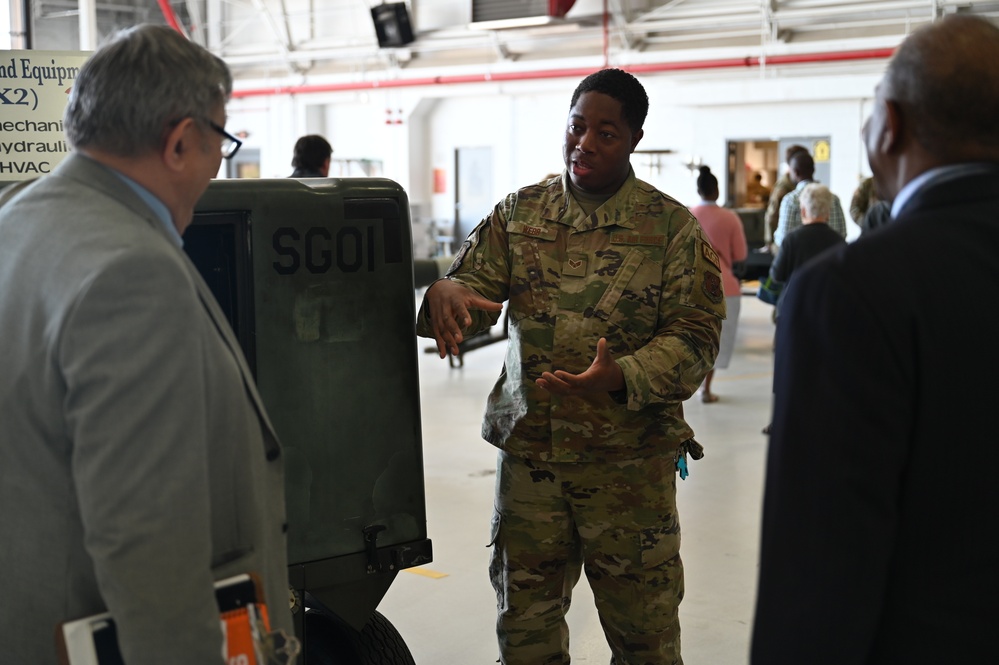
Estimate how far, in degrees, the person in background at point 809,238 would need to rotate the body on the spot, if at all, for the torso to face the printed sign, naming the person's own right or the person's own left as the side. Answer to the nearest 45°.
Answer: approximately 135° to the person's own left

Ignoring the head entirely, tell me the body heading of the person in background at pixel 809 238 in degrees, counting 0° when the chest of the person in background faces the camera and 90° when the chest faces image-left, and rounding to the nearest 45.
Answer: approximately 180°

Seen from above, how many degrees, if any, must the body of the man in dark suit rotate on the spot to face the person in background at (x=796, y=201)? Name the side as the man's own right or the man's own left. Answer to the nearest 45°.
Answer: approximately 45° to the man's own right

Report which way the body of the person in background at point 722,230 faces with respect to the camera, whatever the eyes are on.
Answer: away from the camera

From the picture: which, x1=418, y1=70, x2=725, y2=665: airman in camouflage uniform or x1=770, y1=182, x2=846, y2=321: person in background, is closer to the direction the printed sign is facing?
the airman in camouflage uniform

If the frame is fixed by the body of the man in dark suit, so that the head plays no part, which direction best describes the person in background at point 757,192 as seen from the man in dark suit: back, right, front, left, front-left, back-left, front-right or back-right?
front-right

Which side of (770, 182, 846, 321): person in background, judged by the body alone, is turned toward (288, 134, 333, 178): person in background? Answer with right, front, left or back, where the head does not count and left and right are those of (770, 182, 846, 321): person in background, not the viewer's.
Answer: left

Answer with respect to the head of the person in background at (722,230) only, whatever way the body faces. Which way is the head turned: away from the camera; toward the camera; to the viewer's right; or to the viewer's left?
away from the camera

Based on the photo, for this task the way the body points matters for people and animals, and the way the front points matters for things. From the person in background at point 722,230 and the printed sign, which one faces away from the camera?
the person in background

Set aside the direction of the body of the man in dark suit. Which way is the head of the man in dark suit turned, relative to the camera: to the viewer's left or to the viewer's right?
to the viewer's left

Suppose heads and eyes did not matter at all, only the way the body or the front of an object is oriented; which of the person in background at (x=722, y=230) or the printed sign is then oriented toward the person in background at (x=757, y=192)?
the person in background at (x=722, y=230)

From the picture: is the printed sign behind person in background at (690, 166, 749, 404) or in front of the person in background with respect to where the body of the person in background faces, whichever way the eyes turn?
behind

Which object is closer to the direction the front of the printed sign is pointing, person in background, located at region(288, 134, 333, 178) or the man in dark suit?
the man in dark suit

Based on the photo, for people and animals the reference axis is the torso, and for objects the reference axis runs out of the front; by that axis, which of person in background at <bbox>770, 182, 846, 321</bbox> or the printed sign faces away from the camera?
the person in background
